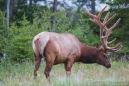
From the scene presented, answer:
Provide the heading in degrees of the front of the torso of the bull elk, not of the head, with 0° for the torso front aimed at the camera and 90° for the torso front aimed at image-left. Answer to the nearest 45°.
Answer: approximately 225°
